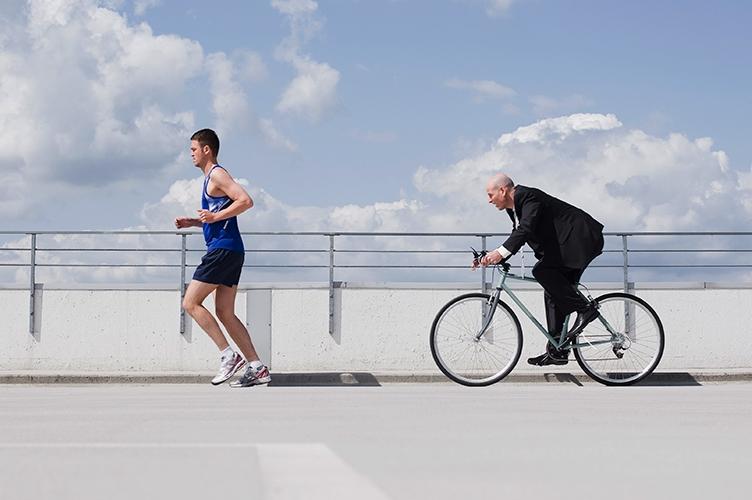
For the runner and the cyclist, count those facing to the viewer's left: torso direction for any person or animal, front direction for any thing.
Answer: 2

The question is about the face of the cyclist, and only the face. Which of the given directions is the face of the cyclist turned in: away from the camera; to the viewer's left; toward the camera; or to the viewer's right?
to the viewer's left

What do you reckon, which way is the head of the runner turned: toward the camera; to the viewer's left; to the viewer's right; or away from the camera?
to the viewer's left

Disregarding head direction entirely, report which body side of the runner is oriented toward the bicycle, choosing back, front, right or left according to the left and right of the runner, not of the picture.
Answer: back

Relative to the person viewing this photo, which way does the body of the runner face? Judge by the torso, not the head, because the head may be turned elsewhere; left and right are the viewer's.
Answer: facing to the left of the viewer

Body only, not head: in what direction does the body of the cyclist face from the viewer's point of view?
to the viewer's left

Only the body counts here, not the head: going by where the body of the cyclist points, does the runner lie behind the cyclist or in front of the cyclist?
in front

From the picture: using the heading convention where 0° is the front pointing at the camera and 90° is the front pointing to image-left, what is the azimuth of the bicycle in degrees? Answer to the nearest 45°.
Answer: approximately 90°
